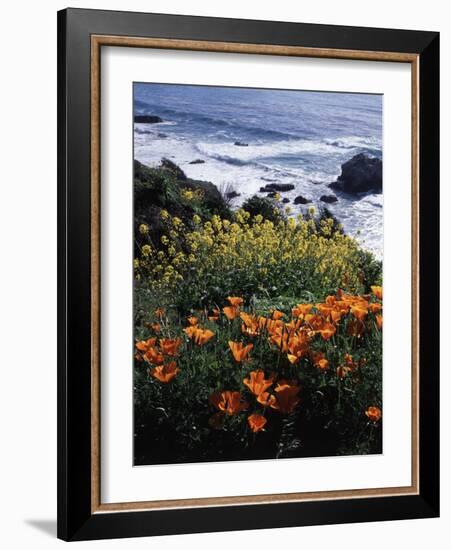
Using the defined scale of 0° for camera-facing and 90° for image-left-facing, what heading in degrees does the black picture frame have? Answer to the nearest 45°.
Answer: approximately 315°
